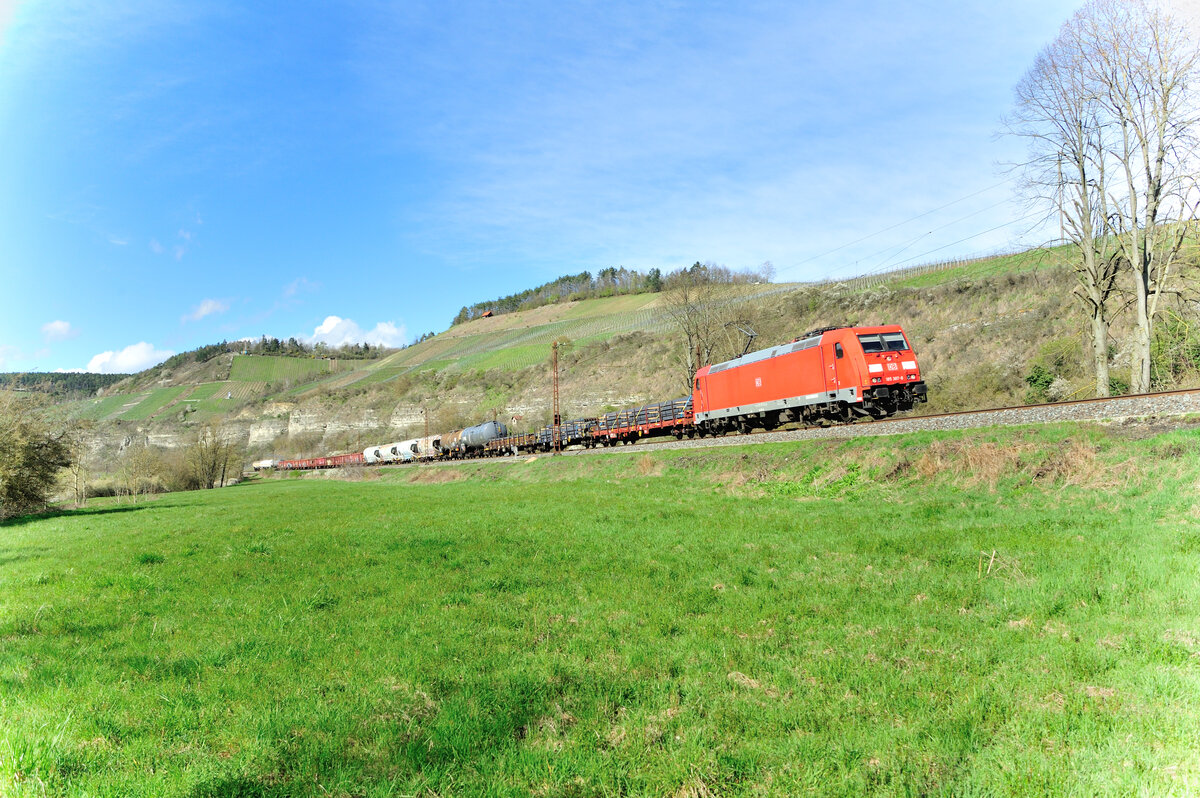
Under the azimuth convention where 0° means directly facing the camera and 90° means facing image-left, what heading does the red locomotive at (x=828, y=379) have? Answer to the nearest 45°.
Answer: approximately 315°

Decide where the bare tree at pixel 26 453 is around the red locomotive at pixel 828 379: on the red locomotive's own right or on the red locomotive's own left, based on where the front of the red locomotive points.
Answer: on the red locomotive's own right
